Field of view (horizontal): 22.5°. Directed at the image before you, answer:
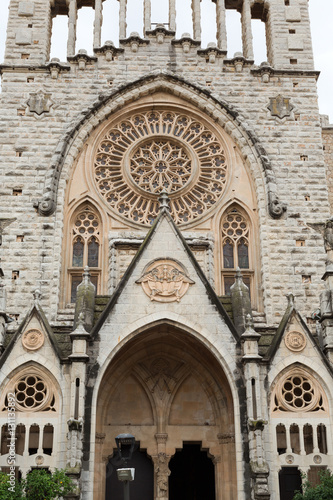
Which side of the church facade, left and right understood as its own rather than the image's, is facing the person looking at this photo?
front
